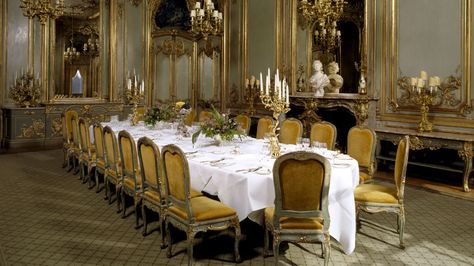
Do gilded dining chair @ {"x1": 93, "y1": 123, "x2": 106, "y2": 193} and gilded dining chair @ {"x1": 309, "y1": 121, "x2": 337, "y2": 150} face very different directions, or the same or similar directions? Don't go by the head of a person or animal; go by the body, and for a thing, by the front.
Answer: very different directions

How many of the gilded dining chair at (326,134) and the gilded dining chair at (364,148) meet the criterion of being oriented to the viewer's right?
0

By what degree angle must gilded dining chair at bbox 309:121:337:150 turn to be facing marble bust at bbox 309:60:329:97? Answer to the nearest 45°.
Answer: approximately 135° to its right

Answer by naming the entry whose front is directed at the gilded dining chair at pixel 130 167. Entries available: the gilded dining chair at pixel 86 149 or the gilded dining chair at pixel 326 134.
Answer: the gilded dining chair at pixel 326 134

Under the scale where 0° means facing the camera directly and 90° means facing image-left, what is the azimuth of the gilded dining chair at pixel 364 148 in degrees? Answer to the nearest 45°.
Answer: approximately 45°

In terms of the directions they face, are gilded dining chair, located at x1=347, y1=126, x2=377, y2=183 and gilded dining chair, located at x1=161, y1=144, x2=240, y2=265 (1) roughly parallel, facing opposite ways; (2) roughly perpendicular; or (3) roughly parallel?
roughly parallel, facing opposite ways

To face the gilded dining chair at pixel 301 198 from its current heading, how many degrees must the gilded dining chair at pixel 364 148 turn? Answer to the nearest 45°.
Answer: approximately 45° to its left

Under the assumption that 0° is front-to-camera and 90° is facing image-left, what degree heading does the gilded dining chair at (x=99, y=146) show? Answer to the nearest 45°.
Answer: approximately 225°

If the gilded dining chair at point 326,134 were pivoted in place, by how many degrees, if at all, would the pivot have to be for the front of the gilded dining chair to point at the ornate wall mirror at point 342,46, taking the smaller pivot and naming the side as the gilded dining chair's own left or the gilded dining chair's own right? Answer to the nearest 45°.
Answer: approximately 135° to the gilded dining chair's own right

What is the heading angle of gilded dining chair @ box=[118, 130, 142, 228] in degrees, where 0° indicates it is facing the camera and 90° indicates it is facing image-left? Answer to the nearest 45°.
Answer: approximately 225°

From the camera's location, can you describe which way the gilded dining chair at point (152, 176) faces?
facing away from the viewer and to the right of the viewer

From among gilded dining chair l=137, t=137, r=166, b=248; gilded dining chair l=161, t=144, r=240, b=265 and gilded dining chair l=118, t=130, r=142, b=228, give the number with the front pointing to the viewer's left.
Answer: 0

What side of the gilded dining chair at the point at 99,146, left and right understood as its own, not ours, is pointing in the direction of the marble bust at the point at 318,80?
front

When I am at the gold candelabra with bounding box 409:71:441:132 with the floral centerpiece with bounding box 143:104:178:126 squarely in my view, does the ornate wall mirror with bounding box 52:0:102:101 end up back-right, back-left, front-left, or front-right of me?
front-right

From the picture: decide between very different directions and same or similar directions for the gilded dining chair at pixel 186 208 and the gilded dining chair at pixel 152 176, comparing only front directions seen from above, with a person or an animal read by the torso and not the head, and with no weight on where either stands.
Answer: same or similar directions
